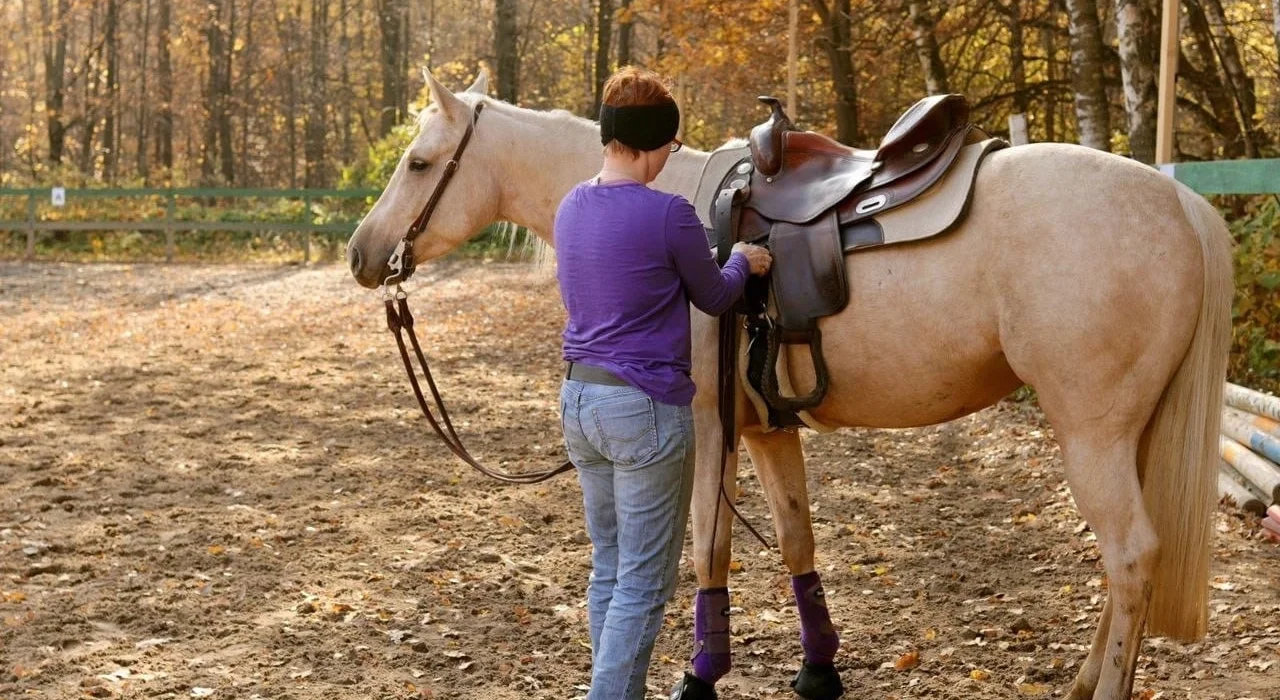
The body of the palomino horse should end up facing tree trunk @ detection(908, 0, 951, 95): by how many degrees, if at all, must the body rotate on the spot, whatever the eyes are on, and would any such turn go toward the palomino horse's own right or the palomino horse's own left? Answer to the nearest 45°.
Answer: approximately 90° to the palomino horse's own right

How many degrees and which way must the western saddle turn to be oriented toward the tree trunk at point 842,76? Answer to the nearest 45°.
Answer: approximately 90° to its right

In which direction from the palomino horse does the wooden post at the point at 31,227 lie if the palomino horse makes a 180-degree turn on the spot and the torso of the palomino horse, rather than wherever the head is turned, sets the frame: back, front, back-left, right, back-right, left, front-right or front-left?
back-left

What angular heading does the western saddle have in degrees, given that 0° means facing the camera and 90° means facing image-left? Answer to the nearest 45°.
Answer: approximately 90°

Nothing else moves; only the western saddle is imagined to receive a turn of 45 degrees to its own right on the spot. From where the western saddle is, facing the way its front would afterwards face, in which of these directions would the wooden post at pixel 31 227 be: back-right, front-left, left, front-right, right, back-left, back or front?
front

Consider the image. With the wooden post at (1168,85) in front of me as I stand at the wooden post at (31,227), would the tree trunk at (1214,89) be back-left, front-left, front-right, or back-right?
front-left

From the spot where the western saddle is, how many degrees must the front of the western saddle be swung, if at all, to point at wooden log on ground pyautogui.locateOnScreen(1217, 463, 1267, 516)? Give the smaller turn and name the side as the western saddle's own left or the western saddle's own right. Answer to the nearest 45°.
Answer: approximately 135° to the western saddle's own right

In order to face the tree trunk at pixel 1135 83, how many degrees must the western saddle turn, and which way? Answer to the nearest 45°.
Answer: approximately 90° to its right

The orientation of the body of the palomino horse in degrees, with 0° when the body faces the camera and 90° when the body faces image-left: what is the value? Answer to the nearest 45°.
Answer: approximately 90°

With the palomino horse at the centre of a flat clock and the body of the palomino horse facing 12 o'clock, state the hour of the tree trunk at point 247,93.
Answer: The tree trunk is roughly at 2 o'clock from the palomino horse.

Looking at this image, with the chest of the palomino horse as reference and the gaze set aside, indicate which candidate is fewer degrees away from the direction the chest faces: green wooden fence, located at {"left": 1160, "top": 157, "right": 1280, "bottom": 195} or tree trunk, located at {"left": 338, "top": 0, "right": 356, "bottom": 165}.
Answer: the tree trunk

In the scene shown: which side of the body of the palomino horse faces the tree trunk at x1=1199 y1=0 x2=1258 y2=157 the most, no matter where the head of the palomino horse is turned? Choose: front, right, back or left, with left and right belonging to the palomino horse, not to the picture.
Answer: right

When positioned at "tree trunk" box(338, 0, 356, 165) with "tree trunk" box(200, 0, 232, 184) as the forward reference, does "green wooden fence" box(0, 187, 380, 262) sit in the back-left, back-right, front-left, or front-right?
front-left
